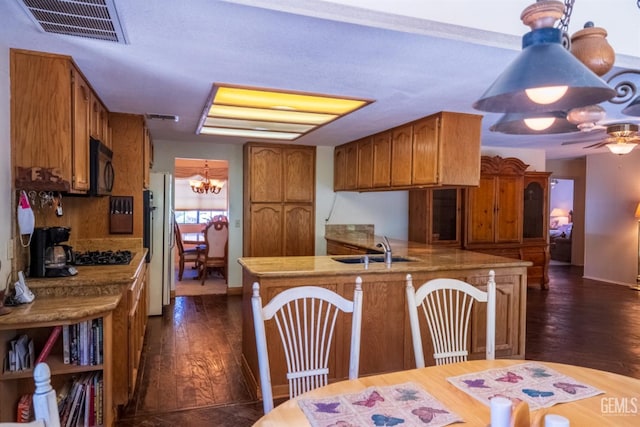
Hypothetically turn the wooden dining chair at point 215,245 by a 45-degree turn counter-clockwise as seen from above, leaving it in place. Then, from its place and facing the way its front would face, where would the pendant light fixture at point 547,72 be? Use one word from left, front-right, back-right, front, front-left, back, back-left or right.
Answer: left

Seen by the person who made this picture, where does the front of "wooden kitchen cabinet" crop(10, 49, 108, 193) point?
facing to the right of the viewer

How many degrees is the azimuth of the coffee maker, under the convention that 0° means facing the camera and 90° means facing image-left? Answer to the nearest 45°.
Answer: approximately 270°

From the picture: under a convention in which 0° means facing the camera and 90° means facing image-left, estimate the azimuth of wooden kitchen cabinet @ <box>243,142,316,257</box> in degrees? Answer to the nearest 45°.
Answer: approximately 0°

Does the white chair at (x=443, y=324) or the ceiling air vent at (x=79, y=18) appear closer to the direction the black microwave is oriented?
the white chair

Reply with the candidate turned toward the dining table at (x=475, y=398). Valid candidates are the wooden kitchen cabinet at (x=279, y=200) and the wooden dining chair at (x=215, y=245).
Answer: the wooden kitchen cabinet

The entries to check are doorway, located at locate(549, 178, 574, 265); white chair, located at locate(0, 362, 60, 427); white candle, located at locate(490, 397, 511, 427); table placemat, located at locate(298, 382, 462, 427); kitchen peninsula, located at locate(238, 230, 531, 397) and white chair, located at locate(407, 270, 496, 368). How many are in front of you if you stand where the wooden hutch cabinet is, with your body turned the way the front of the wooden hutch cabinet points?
5

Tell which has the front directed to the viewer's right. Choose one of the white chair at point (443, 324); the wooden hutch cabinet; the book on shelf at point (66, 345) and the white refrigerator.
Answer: the white refrigerator

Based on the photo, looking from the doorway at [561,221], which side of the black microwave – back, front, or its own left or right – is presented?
front

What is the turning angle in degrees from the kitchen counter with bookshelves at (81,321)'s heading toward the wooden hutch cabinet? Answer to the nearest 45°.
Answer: approximately 135° to its left

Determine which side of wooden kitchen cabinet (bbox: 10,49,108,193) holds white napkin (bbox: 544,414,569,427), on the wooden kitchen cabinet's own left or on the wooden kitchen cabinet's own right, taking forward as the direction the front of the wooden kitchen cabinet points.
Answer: on the wooden kitchen cabinet's own right
